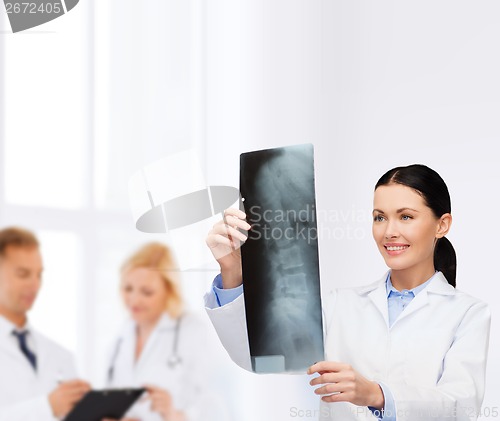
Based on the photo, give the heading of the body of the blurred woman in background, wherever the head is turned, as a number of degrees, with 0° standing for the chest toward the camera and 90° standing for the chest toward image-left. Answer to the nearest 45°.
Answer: approximately 45°
